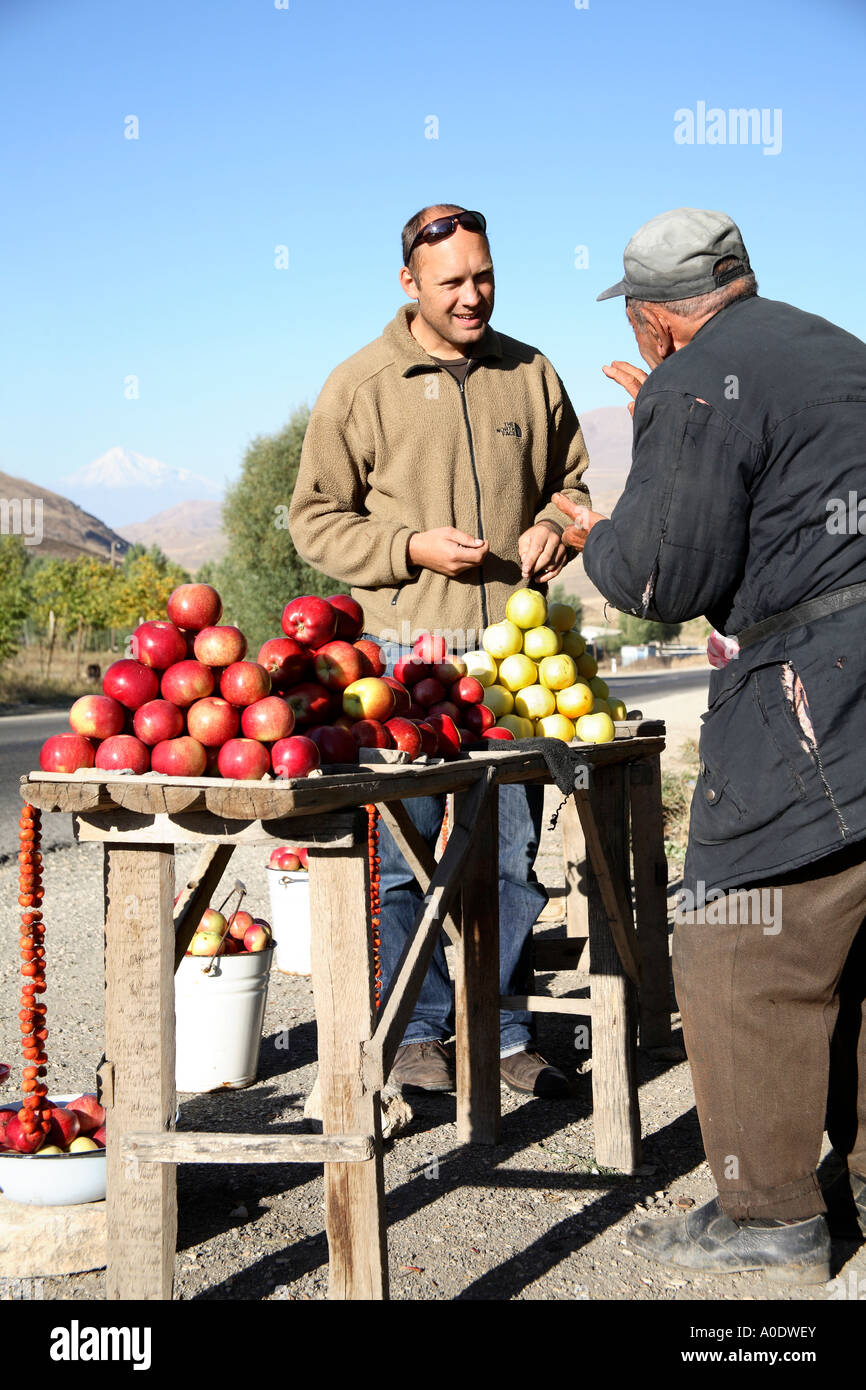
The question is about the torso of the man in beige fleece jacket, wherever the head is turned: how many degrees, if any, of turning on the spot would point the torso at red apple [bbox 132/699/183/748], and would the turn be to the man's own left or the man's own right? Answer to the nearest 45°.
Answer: approximately 45° to the man's own right

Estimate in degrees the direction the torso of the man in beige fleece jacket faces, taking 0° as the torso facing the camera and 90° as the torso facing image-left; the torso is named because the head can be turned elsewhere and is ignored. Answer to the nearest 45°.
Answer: approximately 315°

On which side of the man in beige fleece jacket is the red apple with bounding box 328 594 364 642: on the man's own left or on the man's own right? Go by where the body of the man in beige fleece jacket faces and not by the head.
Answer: on the man's own right

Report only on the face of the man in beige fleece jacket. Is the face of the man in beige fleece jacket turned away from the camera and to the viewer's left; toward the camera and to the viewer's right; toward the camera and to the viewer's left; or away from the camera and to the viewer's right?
toward the camera and to the viewer's right

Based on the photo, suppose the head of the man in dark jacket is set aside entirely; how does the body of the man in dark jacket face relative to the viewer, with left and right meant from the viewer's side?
facing away from the viewer and to the left of the viewer

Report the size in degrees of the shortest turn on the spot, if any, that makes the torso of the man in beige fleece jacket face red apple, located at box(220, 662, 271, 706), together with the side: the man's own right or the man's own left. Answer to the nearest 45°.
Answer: approximately 45° to the man's own right

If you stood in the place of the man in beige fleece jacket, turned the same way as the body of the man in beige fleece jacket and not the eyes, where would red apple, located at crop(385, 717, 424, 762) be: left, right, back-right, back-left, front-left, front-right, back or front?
front-right

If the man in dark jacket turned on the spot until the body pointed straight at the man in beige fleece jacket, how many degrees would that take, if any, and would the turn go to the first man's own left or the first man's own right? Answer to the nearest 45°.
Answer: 0° — they already face them
